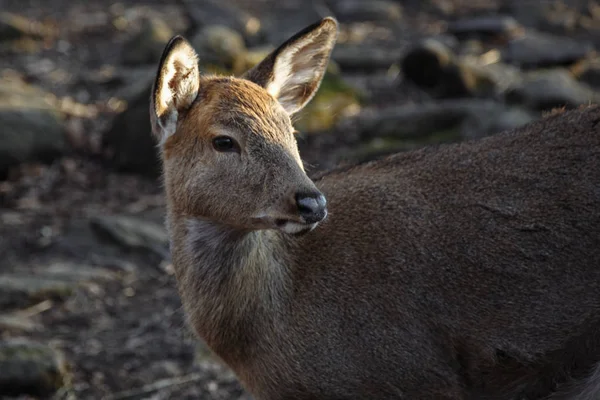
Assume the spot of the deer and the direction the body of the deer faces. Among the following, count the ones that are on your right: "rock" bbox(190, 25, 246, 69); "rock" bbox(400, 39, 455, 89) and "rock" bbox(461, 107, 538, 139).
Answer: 3

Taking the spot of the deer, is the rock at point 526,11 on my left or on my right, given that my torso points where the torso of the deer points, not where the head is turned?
on my right

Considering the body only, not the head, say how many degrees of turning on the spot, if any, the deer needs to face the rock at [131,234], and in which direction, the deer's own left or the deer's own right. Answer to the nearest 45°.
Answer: approximately 45° to the deer's own right

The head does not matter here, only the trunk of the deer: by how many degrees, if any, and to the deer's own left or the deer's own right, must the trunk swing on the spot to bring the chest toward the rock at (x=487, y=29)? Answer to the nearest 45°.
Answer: approximately 90° to the deer's own right

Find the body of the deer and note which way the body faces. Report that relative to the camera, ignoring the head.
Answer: to the viewer's left

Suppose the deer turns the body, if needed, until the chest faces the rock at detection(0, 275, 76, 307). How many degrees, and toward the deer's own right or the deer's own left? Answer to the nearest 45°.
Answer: approximately 45° to the deer's own right

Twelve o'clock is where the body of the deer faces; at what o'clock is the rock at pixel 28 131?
The rock is roughly at 2 o'clock from the deer.

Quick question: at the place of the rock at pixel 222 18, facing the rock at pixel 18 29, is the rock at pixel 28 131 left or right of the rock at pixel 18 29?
left

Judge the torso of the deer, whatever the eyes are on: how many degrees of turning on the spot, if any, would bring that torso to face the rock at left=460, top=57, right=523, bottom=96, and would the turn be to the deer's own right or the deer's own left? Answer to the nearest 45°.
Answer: approximately 90° to the deer's own right

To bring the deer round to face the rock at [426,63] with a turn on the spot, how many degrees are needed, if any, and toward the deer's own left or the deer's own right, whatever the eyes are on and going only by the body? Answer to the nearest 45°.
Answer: approximately 90° to the deer's own right

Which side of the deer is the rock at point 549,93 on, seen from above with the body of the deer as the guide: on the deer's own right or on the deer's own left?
on the deer's own right
